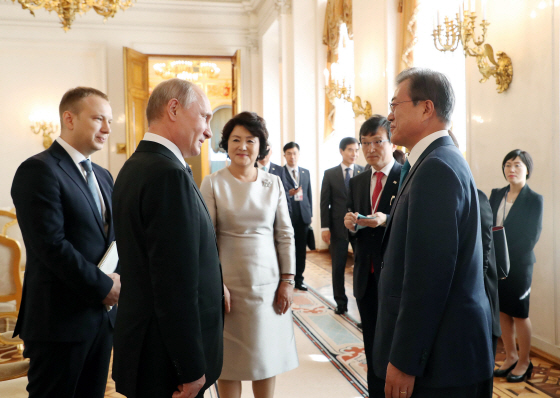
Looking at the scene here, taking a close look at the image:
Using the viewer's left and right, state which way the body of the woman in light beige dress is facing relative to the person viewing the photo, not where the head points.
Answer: facing the viewer

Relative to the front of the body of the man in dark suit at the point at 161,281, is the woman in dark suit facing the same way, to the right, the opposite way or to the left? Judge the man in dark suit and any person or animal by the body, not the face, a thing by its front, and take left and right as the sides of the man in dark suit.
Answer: the opposite way

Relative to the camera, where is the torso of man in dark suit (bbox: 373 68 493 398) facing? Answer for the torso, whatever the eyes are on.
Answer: to the viewer's left

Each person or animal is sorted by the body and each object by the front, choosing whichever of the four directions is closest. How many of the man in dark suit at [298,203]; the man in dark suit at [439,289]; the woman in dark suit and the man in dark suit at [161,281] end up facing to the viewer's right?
1

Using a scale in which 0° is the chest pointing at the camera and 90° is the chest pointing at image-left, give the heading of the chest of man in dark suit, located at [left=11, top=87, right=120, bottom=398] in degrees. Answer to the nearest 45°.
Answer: approximately 315°

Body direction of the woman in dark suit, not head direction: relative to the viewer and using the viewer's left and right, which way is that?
facing the viewer and to the left of the viewer

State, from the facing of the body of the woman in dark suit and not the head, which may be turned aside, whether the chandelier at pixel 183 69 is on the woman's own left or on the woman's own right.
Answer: on the woman's own right

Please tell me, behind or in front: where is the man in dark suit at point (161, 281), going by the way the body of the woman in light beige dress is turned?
in front

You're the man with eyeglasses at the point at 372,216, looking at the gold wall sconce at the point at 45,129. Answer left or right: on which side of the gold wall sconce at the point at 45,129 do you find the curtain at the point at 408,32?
right

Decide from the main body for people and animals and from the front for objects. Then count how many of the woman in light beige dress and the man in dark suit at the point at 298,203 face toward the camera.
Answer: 2

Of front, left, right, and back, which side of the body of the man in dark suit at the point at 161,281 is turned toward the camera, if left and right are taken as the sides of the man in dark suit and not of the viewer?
right

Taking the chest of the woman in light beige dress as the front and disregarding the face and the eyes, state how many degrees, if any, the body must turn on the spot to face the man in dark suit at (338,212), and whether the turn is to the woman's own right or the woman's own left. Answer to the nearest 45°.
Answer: approximately 180°
